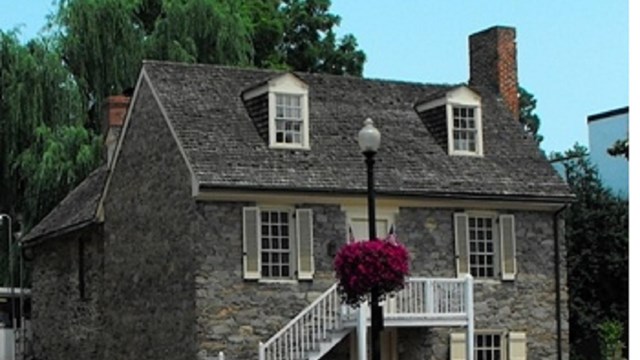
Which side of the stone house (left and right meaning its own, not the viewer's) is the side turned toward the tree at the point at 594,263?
left

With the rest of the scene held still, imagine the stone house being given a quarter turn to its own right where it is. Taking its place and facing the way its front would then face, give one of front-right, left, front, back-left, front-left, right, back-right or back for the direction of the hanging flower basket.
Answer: front-left

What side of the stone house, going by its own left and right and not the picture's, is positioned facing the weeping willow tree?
back

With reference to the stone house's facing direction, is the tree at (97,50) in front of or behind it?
behind

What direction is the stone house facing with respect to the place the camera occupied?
facing the viewer and to the right of the viewer

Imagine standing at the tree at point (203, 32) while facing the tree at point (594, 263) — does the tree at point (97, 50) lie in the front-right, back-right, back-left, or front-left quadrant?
back-right

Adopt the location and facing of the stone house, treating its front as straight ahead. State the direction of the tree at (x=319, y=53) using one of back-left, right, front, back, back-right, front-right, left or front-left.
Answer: back-left

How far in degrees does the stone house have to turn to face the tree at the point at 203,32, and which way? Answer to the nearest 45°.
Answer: approximately 135° to its left

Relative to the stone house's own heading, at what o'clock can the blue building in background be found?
The blue building in background is roughly at 9 o'clock from the stone house.
